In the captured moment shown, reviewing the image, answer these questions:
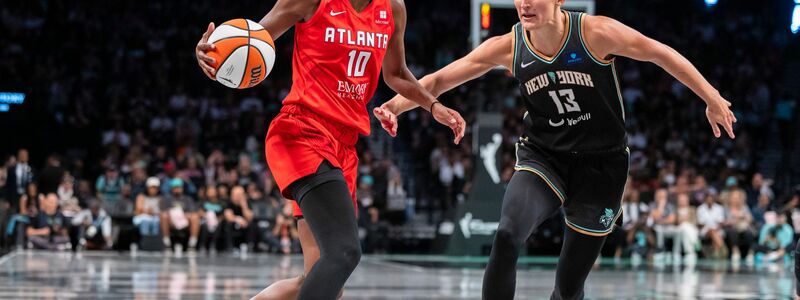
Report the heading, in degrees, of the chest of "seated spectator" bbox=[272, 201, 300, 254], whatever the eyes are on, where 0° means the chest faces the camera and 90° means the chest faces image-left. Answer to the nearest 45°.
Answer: approximately 0°

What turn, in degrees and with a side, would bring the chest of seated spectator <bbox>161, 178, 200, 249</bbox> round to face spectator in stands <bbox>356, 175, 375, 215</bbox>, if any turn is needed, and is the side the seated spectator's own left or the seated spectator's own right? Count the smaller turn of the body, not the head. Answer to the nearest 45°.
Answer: approximately 90° to the seated spectator's own left

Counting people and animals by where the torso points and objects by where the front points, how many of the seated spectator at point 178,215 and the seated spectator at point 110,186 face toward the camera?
2

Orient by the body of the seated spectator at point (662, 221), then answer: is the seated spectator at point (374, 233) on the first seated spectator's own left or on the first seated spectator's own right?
on the first seated spectator's own right

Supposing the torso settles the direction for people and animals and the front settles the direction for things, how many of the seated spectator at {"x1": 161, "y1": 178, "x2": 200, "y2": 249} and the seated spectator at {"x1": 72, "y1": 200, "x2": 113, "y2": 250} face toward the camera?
2

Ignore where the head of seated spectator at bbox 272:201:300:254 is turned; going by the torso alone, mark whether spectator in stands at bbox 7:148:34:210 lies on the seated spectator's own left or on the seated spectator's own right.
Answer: on the seated spectator's own right

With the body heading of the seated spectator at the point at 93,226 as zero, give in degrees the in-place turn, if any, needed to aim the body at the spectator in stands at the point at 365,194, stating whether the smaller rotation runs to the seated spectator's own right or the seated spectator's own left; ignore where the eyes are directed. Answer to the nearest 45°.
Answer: approximately 90° to the seated spectator's own left

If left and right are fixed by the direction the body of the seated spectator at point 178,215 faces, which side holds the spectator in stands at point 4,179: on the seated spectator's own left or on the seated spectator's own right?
on the seated spectator's own right
